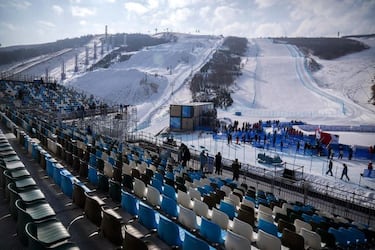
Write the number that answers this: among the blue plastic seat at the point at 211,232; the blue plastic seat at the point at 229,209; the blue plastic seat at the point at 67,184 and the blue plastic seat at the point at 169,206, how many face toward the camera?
0

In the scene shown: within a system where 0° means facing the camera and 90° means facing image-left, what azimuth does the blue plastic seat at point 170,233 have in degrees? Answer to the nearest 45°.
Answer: approximately 225°

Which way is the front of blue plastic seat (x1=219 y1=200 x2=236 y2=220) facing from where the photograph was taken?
facing away from the viewer and to the right of the viewer

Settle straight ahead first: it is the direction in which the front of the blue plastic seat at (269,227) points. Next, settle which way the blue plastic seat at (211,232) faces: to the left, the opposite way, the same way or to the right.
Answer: the same way

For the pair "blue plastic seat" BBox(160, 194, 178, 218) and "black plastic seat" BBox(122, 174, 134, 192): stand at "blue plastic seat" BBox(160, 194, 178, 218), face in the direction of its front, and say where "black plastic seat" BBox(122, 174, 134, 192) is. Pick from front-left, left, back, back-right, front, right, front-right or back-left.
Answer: left

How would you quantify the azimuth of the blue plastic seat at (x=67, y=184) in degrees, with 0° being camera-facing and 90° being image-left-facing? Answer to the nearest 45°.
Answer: approximately 225°

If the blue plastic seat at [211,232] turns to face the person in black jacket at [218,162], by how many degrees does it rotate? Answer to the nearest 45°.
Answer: approximately 45° to its left

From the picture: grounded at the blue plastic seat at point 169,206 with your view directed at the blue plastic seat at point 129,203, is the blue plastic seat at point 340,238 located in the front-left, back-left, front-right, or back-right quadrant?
back-left

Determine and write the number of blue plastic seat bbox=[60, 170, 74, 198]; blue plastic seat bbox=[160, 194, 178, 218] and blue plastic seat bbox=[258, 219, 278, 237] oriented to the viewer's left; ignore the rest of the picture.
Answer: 0

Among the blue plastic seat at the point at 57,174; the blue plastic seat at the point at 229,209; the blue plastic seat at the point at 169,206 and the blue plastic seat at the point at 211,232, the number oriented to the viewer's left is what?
0

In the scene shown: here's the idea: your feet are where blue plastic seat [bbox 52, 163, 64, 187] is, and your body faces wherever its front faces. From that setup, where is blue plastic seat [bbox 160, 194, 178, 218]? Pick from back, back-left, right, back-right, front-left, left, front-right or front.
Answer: right

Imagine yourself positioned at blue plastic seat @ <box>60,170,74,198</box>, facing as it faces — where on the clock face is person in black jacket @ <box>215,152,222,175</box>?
The person in black jacket is roughly at 12 o'clock from the blue plastic seat.

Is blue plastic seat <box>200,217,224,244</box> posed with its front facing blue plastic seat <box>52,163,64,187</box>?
no

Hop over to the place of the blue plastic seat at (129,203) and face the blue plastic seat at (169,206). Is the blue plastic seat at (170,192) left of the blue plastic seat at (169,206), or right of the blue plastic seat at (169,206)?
left

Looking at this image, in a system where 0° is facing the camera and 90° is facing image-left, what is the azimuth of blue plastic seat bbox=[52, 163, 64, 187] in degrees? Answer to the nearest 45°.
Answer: approximately 225°

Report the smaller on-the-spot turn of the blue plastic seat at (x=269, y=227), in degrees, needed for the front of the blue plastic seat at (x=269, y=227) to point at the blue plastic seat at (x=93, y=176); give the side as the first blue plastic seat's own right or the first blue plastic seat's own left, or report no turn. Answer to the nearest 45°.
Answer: approximately 135° to the first blue plastic seat's own left

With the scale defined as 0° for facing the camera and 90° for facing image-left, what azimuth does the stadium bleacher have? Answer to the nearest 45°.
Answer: approximately 225°

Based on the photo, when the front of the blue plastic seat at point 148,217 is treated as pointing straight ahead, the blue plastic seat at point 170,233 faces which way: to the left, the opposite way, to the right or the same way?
the same way

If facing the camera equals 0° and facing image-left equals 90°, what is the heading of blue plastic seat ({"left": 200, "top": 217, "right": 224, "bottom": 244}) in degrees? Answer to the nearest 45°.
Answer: approximately 225°
